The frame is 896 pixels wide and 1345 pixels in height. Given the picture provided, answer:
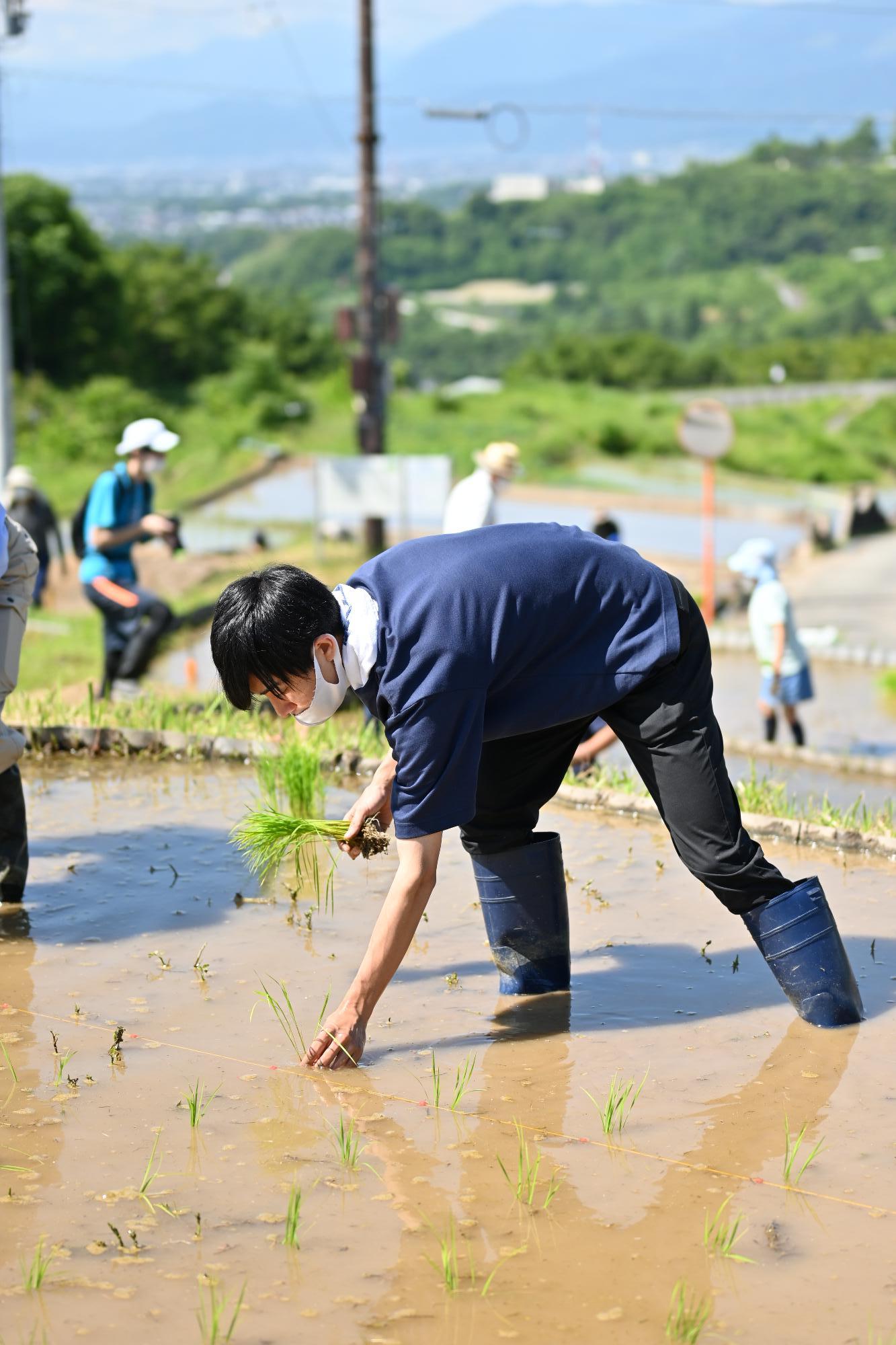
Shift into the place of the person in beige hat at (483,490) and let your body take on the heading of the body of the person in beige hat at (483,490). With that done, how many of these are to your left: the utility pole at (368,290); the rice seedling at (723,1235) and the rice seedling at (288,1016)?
1

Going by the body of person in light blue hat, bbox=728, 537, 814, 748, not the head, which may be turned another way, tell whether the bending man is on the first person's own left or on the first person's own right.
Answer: on the first person's own left

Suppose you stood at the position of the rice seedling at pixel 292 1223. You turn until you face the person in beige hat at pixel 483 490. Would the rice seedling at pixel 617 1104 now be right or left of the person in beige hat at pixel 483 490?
right

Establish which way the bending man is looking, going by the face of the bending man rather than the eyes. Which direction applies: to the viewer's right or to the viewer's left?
to the viewer's left

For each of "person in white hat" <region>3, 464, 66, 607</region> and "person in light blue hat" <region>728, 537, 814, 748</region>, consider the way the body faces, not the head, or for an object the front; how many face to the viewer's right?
0

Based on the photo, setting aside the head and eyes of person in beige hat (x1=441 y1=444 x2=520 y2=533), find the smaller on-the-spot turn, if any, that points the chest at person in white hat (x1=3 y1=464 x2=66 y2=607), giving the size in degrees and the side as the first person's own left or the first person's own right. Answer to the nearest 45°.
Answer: approximately 135° to the first person's own left
